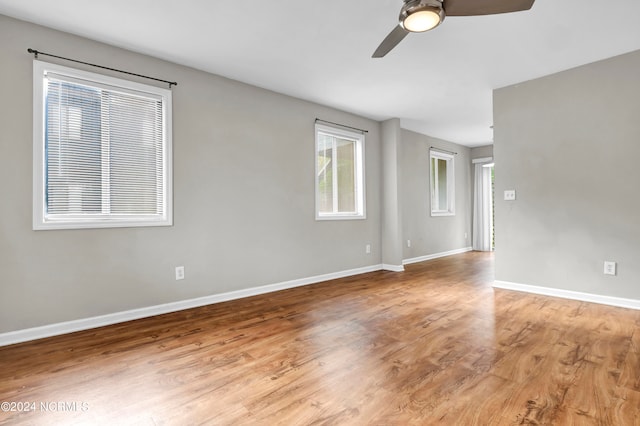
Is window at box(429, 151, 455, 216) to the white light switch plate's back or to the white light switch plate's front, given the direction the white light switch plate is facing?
to the back

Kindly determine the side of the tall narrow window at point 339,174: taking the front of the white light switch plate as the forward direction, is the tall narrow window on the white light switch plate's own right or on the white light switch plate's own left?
on the white light switch plate's own right

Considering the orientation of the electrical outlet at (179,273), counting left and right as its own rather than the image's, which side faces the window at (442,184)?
left

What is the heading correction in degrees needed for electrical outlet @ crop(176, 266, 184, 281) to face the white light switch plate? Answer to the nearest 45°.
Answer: approximately 90° to its left

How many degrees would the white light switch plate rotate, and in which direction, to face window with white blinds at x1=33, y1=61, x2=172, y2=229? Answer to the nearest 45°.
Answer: approximately 45° to its right

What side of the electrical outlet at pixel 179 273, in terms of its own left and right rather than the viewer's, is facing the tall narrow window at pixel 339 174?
left

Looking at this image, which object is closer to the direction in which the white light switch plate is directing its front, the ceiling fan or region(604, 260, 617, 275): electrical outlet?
the ceiling fan

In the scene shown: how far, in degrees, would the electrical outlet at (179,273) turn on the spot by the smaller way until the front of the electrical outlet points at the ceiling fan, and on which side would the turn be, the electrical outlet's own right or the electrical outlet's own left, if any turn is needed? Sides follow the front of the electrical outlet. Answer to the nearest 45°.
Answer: approximately 45° to the electrical outlet's own left

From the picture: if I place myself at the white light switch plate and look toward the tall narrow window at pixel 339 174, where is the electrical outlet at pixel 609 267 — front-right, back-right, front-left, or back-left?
back-left

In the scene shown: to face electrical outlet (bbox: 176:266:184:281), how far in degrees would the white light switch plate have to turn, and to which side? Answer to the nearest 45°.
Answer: approximately 45° to its right
